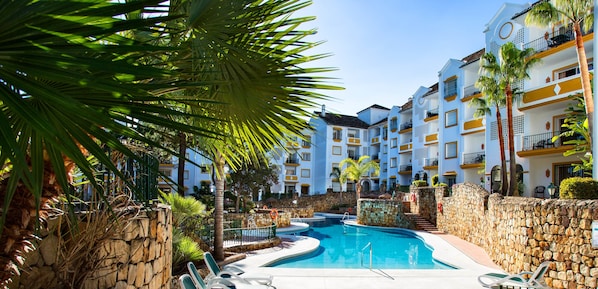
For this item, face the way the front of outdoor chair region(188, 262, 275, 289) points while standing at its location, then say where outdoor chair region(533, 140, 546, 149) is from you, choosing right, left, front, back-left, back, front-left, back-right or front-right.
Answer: front-left

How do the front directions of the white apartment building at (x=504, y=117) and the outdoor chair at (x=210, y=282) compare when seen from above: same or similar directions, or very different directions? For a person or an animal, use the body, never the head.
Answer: very different directions

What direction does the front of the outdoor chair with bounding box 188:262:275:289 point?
to the viewer's right

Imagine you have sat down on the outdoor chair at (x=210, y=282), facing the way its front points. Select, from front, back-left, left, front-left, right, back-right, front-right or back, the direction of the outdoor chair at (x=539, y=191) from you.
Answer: front-left

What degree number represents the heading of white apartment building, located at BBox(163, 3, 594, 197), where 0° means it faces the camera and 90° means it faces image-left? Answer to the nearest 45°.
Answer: approximately 45°

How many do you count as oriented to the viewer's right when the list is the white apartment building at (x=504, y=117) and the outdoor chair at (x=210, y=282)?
1

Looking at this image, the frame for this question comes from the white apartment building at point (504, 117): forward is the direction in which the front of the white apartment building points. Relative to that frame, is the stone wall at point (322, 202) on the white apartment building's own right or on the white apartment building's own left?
on the white apartment building's own right
